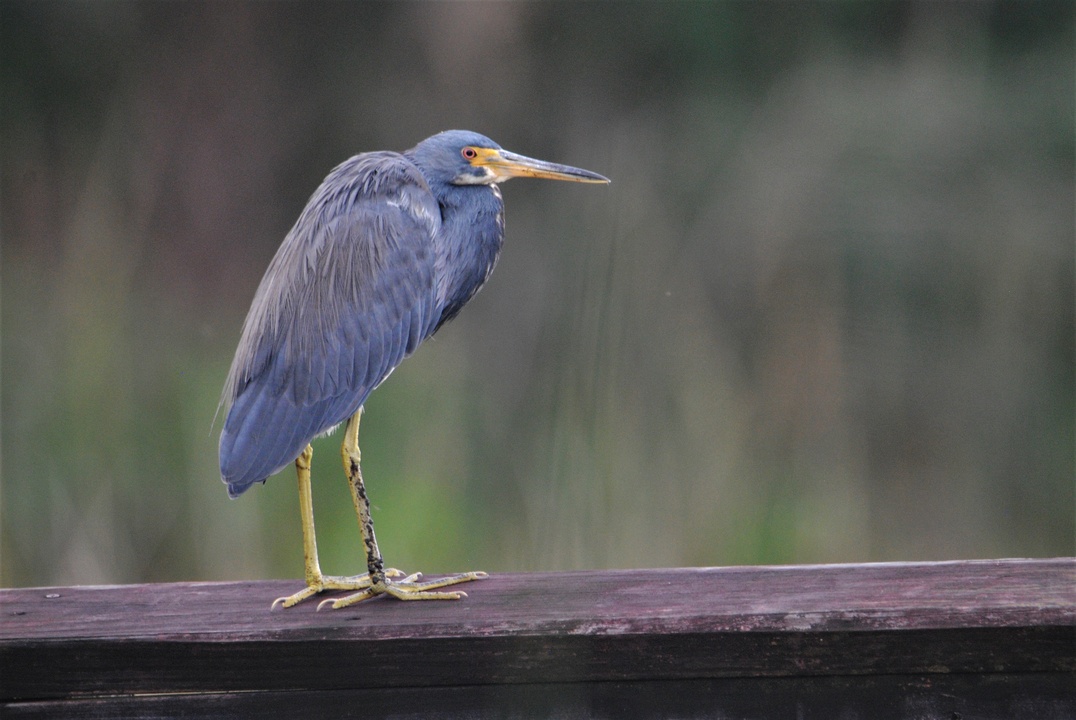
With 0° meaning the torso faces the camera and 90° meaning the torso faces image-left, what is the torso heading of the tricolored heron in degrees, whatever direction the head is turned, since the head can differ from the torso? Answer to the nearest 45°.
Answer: approximately 270°
